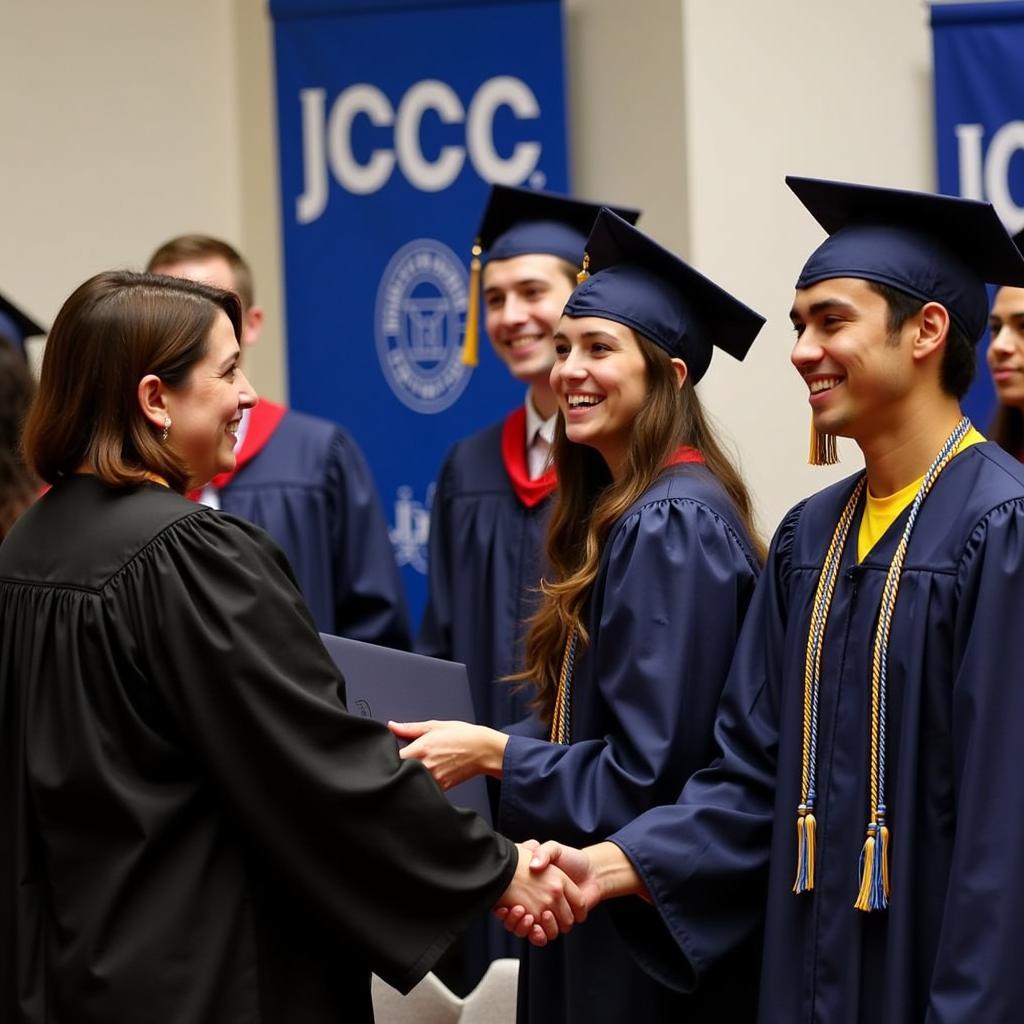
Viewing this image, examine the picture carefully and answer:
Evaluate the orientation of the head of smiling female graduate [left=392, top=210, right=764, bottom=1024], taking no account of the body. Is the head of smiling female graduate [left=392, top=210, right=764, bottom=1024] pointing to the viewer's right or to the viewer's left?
to the viewer's left

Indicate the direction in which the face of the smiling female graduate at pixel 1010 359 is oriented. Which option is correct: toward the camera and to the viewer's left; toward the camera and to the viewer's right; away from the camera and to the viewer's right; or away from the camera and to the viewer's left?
toward the camera and to the viewer's left

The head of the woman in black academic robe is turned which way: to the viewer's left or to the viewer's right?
to the viewer's right

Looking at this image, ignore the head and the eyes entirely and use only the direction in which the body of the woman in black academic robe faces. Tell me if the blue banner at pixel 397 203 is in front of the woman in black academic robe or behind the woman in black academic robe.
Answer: in front

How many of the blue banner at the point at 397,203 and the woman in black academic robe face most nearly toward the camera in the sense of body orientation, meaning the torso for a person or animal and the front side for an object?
1

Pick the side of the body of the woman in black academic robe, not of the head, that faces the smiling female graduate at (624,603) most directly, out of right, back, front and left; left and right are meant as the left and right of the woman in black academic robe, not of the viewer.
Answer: front

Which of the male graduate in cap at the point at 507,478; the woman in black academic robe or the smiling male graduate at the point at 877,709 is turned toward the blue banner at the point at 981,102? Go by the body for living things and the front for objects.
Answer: the woman in black academic robe

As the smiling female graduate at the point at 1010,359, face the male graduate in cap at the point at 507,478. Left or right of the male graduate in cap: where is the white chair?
left

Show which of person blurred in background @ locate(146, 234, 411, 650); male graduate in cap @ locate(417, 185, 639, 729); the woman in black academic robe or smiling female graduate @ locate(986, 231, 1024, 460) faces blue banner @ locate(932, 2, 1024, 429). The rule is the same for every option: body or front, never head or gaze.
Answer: the woman in black academic robe

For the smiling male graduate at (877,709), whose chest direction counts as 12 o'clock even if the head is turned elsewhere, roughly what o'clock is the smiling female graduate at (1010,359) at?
The smiling female graduate is roughly at 5 o'clock from the smiling male graduate.

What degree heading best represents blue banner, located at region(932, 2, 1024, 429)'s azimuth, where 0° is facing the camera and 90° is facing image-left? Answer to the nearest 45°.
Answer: approximately 0°

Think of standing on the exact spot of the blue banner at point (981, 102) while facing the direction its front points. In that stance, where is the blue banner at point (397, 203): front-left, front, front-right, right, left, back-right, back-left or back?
right

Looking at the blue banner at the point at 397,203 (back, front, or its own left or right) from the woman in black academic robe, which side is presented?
front

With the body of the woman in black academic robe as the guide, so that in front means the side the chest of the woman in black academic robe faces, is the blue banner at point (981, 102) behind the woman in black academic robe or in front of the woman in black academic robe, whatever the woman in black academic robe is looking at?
in front

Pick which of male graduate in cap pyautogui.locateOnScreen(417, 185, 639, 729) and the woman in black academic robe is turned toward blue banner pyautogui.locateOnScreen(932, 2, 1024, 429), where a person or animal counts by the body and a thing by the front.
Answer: the woman in black academic robe
